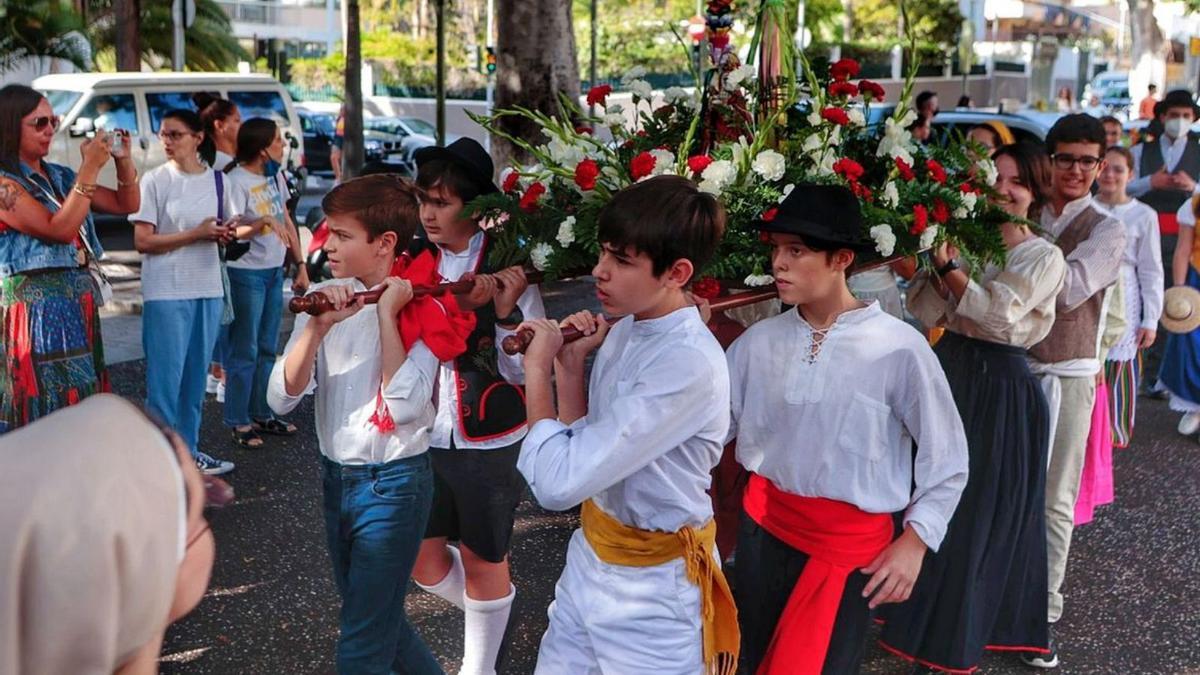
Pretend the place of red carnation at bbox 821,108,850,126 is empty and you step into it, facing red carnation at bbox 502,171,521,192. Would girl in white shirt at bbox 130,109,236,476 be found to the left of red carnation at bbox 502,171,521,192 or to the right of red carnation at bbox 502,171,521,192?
right

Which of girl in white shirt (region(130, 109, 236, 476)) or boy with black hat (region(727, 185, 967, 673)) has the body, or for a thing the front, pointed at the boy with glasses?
the girl in white shirt

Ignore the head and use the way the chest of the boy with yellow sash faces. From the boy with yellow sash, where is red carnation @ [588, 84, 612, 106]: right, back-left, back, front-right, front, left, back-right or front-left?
back-right

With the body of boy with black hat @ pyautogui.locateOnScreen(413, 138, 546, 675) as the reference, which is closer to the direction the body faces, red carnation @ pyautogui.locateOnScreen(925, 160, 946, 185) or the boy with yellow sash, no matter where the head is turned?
the boy with yellow sash

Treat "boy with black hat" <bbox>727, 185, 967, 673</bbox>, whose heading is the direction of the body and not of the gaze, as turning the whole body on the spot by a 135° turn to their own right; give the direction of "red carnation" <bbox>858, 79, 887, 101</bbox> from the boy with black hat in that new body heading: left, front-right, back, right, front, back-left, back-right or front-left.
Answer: front

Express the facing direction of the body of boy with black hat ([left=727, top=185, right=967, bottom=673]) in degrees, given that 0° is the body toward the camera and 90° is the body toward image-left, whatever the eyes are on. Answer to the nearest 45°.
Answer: approximately 45°

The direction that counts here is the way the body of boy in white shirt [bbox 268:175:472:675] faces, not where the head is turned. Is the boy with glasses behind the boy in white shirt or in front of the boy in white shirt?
behind

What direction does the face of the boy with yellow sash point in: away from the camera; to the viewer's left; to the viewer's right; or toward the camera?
to the viewer's left

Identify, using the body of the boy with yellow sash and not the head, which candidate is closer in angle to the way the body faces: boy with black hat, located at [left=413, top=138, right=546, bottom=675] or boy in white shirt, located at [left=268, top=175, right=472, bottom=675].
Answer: the boy in white shirt

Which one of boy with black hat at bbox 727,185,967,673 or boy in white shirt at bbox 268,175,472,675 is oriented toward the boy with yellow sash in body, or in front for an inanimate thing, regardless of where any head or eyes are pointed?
the boy with black hat

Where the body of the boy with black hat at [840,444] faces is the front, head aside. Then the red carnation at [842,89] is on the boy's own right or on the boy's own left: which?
on the boy's own right

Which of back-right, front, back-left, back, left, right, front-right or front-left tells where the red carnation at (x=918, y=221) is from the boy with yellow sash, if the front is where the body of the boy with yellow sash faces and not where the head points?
back

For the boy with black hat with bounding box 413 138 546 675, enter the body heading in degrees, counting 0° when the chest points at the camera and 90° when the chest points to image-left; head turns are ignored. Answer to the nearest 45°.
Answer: approximately 45°

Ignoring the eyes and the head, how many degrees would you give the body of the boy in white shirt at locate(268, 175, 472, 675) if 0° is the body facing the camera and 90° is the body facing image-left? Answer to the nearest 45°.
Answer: approximately 45°

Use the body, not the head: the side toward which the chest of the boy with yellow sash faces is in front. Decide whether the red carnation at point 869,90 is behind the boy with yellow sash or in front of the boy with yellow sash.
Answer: behind

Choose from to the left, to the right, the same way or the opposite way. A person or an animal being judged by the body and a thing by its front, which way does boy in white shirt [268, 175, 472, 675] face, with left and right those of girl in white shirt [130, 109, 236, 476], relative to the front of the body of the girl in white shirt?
to the right

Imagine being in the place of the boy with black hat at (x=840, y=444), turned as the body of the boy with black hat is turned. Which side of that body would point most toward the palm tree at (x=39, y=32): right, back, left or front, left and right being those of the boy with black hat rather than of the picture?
right
